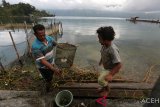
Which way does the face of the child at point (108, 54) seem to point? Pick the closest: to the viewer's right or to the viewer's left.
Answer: to the viewer's left

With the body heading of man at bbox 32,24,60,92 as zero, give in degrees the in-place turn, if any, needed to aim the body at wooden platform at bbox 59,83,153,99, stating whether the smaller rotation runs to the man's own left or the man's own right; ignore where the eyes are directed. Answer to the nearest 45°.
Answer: approximately 45° to the man's own left

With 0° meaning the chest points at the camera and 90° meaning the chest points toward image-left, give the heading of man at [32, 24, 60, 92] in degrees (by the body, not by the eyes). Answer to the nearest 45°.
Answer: approximately 315°
